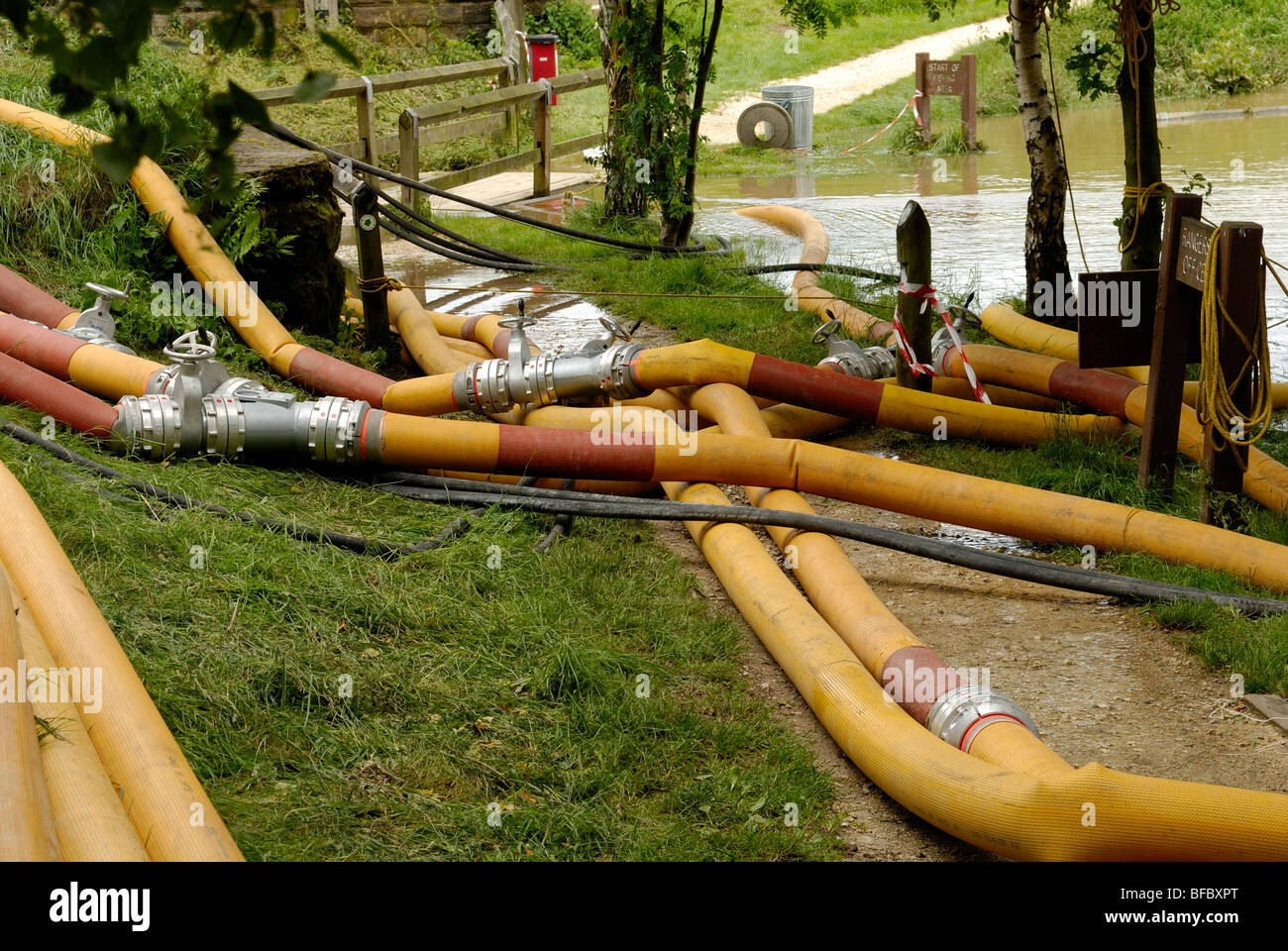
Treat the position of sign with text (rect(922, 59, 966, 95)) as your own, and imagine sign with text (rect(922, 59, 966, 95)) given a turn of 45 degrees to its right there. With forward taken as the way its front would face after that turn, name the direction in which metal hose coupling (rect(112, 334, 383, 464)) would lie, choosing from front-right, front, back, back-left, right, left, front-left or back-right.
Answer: front-left

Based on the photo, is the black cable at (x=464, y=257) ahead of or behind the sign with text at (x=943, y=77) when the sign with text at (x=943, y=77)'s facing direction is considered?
ahead

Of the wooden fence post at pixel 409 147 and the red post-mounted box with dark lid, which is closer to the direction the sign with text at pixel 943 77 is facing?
the wooden fence post

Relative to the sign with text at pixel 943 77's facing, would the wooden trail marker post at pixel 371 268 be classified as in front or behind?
in front

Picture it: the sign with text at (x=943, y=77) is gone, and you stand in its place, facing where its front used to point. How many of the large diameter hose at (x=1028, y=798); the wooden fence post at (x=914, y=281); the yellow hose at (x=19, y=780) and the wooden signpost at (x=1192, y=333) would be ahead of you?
4

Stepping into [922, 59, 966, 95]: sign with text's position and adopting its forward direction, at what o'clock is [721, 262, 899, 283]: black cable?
The black cable is roughly at 12 o'clock from the sign with text.

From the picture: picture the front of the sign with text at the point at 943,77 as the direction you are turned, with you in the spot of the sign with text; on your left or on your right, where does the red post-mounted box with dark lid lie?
on your right

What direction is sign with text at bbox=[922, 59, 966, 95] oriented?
toward the camera

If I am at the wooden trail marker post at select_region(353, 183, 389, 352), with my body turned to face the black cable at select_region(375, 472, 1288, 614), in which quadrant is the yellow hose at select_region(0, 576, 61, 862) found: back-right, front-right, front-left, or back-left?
front-right

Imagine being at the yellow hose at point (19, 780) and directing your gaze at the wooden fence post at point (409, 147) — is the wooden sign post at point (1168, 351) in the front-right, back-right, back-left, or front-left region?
front-right

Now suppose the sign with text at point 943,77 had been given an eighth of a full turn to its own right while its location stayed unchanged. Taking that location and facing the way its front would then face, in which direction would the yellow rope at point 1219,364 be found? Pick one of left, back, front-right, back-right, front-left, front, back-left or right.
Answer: front-left

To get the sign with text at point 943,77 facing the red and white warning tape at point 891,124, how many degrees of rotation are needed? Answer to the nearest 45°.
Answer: approximately 135° to its right

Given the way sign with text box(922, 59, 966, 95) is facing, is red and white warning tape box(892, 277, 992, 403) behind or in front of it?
in front

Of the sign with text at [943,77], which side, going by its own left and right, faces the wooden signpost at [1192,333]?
front

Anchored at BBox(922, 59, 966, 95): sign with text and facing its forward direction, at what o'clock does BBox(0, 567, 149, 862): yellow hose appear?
The yellow hose is roughly at 12 o'clock from the sign with text.

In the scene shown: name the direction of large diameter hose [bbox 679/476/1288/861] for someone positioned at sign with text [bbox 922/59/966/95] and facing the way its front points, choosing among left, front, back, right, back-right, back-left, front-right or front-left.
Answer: front

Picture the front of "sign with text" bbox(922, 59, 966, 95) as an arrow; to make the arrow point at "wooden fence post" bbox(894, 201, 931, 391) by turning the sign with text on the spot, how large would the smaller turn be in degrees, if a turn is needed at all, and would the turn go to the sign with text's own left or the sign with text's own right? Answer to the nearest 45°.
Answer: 0° — it already faces it
